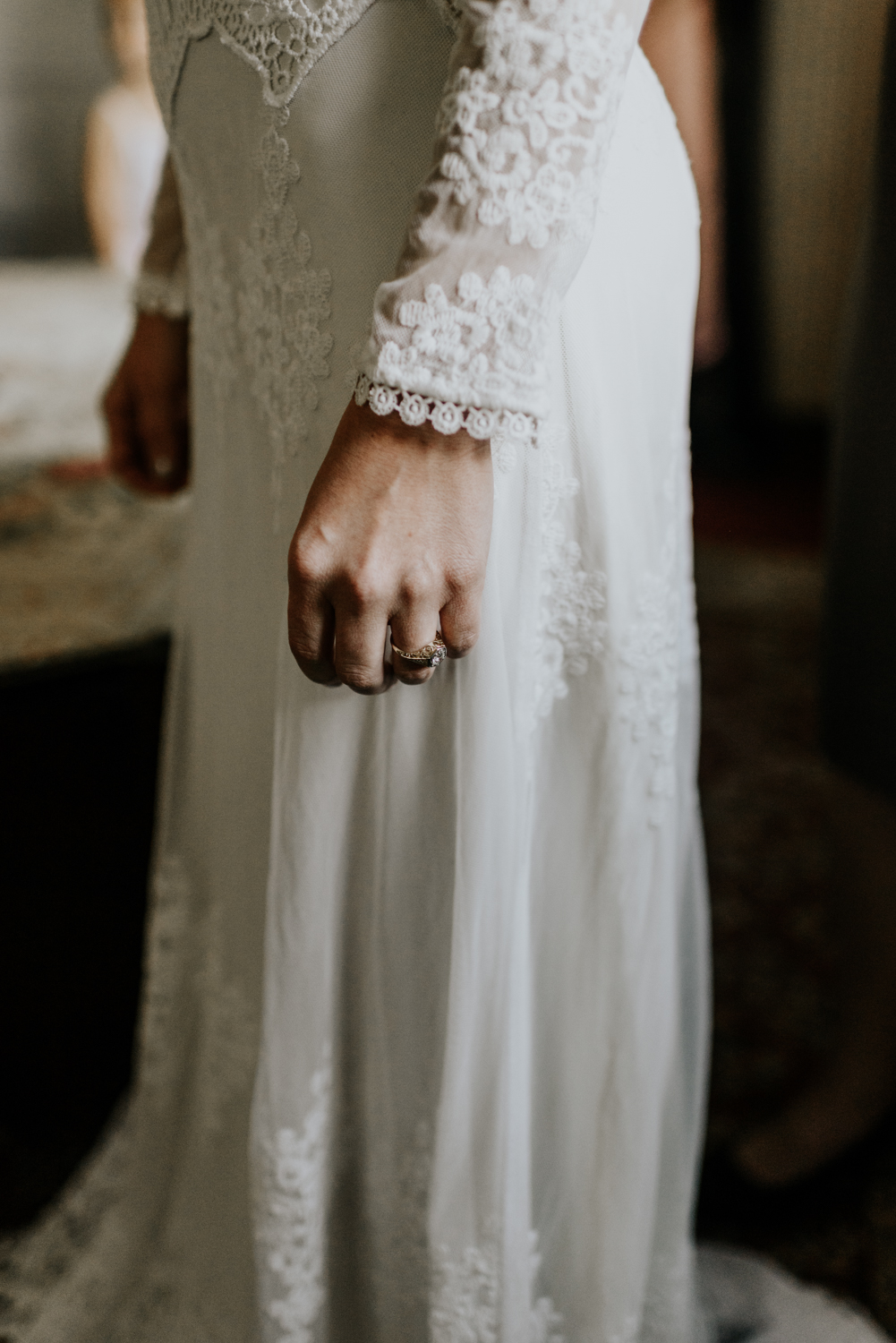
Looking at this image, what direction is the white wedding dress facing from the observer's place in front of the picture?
facing the viewer and to the left of the viewer
